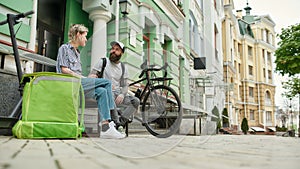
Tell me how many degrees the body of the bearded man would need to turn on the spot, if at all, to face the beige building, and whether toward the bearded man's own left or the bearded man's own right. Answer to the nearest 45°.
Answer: approximately 135° to the bearded man's own left

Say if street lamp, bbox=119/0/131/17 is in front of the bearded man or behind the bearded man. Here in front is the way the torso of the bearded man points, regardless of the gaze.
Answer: behind

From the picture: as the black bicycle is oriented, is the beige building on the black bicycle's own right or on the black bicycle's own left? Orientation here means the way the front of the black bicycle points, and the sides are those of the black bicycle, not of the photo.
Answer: on the black bicycle's own left

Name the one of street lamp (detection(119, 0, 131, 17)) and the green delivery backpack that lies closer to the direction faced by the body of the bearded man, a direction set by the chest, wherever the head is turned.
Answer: the green delivery backpack

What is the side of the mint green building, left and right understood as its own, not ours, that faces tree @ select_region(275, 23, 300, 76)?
left

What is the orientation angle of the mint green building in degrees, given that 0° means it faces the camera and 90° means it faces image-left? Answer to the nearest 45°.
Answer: approximately 315°

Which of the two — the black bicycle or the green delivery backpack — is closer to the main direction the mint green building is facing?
the black bicycle

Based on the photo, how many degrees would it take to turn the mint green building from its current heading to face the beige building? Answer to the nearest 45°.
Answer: approximately 90° to its left
